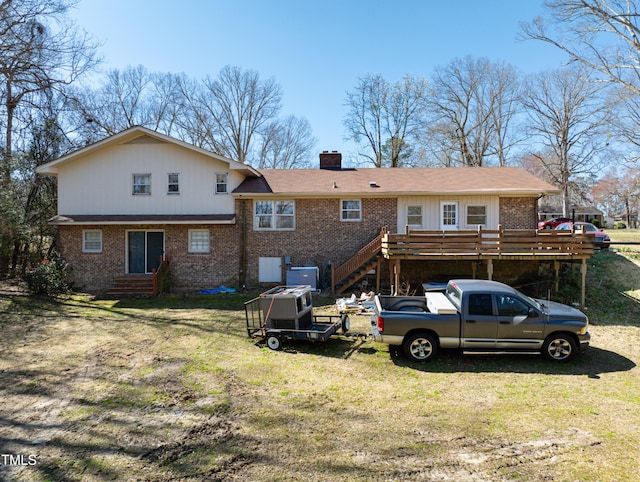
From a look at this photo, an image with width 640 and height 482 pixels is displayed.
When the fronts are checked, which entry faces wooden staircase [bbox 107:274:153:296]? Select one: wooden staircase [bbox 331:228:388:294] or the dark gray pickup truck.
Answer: wooden staircase [bbox 331:228:388:294]

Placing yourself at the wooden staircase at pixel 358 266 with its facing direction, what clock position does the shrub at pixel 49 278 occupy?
The shrub is roughly at 12 o'clock from the wooden staircase.

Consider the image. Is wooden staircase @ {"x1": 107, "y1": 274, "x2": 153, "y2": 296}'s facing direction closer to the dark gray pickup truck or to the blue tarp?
the dark gray pickup truck

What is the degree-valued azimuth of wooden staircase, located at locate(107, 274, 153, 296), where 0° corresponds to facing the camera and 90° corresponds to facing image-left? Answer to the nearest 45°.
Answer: approximately 0°

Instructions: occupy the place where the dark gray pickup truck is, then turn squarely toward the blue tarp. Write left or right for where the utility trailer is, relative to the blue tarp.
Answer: left

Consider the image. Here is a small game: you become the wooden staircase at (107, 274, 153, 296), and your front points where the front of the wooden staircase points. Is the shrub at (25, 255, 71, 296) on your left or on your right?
on your right

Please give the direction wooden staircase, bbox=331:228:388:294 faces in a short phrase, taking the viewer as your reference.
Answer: facing to the left of the viewer

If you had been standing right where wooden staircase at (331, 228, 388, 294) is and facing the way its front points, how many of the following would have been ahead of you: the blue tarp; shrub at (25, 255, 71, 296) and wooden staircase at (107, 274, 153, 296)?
3

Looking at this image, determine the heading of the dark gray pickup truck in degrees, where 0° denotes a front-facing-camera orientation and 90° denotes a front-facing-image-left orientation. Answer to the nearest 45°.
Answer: approximately 270°

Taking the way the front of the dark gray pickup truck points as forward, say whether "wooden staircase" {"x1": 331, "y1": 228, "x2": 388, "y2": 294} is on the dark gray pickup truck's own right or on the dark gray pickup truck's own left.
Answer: on the dark gray pickup truck's own left

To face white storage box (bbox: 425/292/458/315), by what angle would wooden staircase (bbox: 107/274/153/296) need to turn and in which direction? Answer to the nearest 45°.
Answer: approximately 45° to its left

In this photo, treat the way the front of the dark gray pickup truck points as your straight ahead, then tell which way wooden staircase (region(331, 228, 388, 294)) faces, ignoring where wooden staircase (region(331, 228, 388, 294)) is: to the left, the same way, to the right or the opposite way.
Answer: the opposite way

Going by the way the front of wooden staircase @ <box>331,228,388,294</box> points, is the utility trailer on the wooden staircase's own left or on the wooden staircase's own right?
on the wooden staircase's own left
